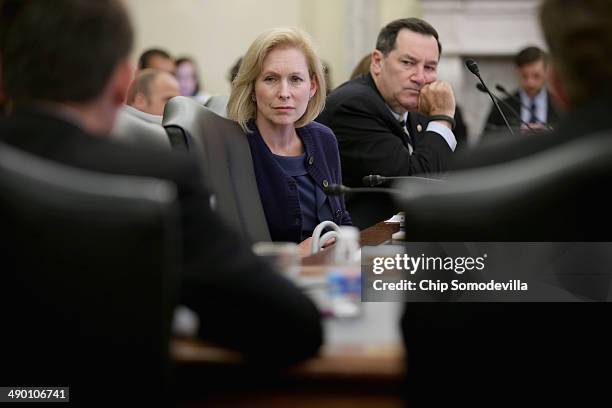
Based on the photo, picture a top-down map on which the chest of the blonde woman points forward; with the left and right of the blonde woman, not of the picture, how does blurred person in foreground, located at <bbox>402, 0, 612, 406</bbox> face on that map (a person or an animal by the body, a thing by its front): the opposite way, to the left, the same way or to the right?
the opposite way

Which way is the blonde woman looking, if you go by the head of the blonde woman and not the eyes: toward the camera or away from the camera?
toward the camera

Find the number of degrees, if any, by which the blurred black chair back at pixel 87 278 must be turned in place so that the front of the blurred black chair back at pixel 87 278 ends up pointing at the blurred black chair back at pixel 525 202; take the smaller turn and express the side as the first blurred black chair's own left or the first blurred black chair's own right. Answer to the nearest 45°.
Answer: approximately 45° to the first blurred black chair's own right

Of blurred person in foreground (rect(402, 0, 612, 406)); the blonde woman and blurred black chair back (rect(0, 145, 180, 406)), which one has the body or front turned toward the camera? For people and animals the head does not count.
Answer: the blonde woman

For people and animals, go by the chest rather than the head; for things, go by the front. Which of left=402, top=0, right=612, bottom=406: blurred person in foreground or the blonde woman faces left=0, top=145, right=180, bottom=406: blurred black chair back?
the blonde woman

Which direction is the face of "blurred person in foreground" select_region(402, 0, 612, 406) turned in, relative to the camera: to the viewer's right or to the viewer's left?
to the viewer's left

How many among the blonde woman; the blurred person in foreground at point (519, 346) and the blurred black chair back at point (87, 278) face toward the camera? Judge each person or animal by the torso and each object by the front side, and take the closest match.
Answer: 1

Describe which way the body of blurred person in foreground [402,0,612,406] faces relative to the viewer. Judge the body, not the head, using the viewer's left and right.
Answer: facing away from the viewer

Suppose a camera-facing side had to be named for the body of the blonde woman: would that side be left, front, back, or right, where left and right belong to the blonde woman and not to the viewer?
front

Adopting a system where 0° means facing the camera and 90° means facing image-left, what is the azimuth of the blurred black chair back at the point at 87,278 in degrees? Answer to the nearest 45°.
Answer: approximately 225°

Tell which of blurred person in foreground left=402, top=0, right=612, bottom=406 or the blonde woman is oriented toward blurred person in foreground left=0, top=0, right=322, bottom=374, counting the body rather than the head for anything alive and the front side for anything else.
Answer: the blonde woman

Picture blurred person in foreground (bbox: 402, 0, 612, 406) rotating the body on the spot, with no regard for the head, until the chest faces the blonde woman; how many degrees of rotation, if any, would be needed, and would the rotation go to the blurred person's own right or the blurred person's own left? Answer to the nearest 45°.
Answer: approximately 45° to the blurred person's own left

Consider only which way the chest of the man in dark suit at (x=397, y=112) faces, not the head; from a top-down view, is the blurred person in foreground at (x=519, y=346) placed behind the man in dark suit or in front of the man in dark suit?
in front

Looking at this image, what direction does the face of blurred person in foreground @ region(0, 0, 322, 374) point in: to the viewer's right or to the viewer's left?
to the viewer's right
